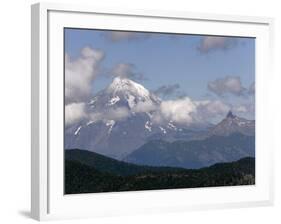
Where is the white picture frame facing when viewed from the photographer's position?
facing the viewer and to the right of the viewer
